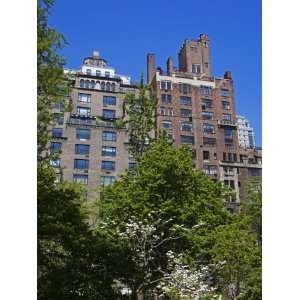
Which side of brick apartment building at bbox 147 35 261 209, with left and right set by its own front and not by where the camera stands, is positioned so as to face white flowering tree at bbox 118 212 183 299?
front

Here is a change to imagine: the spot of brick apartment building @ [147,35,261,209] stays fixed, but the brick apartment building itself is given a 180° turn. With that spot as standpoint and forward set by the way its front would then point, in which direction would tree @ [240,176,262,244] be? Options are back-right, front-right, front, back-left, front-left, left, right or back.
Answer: back

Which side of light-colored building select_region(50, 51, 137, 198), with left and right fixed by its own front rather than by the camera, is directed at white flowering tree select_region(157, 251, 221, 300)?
front

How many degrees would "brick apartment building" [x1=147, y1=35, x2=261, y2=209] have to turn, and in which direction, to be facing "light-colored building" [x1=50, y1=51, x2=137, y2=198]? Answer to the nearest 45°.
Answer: approximately 45° to its right

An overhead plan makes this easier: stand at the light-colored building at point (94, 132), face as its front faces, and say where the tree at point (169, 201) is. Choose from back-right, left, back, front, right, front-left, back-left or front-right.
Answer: front

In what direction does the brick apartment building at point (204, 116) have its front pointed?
toward the camera

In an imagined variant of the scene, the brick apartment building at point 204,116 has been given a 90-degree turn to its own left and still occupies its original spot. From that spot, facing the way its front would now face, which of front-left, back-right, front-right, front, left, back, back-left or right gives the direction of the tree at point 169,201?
right

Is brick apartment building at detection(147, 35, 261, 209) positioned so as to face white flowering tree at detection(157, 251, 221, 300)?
yes

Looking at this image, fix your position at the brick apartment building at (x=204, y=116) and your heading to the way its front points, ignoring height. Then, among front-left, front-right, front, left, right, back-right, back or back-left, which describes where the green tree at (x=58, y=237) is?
front

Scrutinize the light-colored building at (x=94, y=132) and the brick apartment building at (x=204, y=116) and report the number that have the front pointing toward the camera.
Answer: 2

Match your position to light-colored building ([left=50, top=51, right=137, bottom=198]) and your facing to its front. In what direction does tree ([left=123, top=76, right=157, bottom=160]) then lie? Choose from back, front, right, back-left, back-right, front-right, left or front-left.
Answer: front

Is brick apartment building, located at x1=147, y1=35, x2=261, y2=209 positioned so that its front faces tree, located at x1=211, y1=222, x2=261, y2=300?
yes

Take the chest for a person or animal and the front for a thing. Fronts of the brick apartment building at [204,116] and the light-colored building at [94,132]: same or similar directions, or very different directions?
same or similar directions

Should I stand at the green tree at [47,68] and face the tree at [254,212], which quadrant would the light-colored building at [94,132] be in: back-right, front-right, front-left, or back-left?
front-left

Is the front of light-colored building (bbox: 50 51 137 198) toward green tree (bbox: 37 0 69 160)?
yes

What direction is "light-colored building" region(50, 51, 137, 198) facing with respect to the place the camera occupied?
facing the viewer

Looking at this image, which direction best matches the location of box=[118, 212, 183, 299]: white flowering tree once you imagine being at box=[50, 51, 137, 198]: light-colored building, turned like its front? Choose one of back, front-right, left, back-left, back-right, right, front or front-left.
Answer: front
